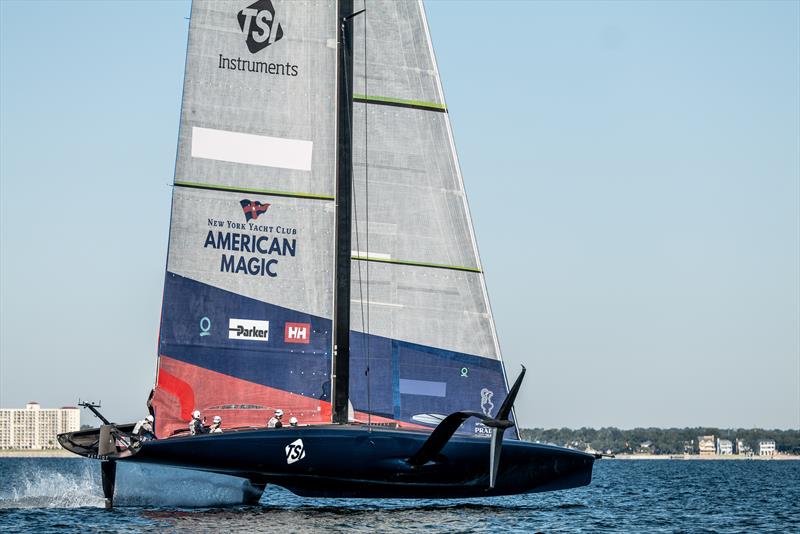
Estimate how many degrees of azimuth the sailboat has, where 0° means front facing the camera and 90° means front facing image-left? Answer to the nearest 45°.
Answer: approximately 270°

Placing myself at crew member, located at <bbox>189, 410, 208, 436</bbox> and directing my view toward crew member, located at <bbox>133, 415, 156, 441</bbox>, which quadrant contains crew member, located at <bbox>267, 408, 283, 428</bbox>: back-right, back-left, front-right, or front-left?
back-right
